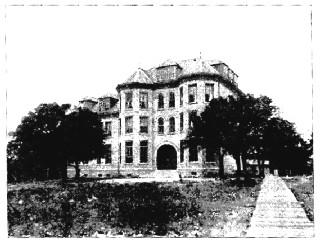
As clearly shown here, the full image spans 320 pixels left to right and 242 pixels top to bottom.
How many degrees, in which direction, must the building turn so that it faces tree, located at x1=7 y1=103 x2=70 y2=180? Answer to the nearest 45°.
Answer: approximately 45° to its right

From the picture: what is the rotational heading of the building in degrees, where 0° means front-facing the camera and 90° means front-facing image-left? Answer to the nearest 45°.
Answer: approximately 0°

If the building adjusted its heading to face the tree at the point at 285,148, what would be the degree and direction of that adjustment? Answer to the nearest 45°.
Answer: approximately 45° to its left

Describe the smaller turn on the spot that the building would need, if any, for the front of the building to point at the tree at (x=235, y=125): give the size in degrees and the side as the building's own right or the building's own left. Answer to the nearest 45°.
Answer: approximately 45° to the building's own left

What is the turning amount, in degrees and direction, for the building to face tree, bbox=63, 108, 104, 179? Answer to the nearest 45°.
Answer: approximately 45° to its right
